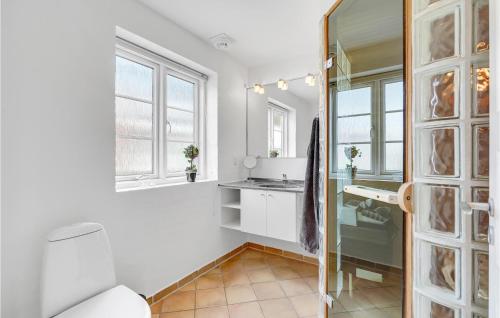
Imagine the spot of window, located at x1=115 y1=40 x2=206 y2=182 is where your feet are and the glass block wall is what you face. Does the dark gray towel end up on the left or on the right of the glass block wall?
left

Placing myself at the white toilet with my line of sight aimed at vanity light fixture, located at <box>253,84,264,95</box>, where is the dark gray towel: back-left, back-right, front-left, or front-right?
front-right

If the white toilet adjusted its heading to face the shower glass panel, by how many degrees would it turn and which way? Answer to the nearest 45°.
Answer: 0° — it already faces it

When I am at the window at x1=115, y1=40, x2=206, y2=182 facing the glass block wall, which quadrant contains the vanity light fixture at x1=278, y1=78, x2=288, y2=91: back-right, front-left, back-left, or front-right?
front-left

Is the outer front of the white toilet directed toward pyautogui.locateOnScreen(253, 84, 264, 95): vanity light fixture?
no

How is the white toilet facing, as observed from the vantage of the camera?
facing the viewer and to the right of the viewer

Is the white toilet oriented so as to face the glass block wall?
yes

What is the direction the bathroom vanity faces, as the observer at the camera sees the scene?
facing the viewer and to the left of the viewer

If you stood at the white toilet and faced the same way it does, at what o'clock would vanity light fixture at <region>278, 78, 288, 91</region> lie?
The vanity light fixture is roughly at 10 o'clock from the white toilet.

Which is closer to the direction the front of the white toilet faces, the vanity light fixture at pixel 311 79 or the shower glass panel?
the shower glass panel

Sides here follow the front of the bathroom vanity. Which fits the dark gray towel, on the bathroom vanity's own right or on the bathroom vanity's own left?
on the bathroom vanity's own left

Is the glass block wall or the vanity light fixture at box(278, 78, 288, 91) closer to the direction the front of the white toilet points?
the glass block wall

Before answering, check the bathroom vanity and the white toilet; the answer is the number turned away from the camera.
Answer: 0

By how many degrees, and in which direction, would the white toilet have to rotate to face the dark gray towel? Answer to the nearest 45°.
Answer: approximately 45° to its left

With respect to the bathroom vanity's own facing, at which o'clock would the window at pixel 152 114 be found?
The window is roughly at 1 o'clock from the bathroom vanity.

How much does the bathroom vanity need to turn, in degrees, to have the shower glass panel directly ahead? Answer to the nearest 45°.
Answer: approximately 90° to its left
